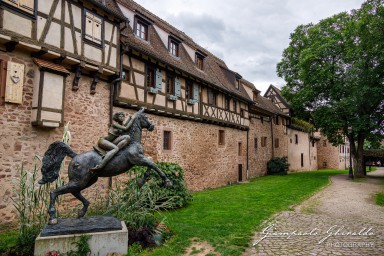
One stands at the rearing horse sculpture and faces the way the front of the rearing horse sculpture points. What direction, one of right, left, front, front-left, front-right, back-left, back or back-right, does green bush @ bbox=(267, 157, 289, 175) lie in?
front-left

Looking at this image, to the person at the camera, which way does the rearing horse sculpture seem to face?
facing to the right of the viewer

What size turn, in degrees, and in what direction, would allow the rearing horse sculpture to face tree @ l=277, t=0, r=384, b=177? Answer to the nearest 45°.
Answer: approximately 45° to its left

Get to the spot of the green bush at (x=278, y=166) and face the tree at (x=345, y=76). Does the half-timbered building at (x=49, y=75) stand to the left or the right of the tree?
right

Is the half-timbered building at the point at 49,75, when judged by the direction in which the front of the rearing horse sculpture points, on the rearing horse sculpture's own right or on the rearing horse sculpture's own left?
on the rearing horse sculpture's own left

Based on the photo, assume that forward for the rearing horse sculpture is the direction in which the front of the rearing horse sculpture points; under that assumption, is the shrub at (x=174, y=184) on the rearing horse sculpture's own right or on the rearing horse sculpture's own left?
on the rearing horse sculpture's own left

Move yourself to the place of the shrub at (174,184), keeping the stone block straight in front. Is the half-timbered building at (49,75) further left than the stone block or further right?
right
